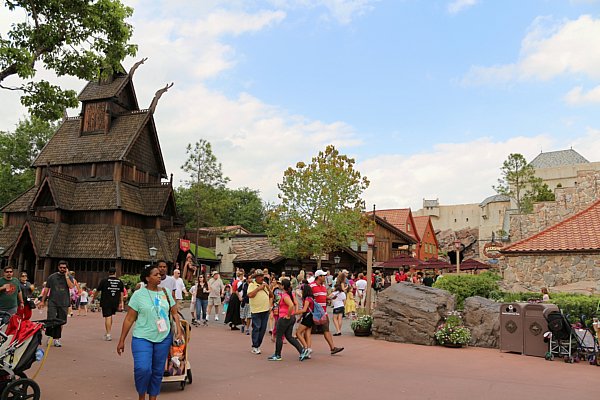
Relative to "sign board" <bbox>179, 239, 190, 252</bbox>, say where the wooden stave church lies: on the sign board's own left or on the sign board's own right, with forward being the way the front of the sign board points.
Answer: on the sign board's own right

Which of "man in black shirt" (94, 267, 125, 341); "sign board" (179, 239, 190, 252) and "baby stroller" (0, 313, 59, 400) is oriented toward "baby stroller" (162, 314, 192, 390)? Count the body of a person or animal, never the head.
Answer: the sign board
